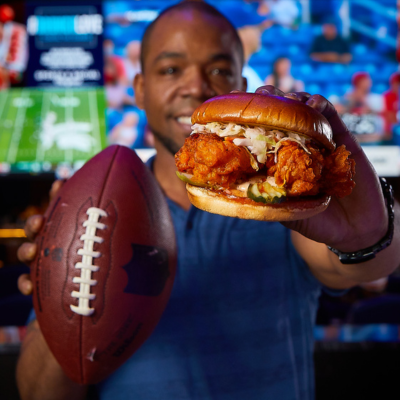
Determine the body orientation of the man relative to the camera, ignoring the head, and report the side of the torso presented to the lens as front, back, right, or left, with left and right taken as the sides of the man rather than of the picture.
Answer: front

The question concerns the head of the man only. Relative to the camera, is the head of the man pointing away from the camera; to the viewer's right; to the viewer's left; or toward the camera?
toward the camera

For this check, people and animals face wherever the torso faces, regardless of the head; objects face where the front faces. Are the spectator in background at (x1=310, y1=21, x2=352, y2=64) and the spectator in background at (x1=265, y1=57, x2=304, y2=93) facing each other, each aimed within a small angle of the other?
no

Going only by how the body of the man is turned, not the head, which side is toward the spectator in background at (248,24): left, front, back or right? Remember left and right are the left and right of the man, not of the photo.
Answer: back

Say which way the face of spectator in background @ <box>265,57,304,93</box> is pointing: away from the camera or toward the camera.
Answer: toward the camera

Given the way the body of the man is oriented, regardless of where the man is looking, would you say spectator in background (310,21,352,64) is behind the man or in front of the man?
behind

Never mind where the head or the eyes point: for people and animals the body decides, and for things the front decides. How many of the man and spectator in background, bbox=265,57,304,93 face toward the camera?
2

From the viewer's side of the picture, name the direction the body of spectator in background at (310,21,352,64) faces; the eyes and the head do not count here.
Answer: toward the camera
